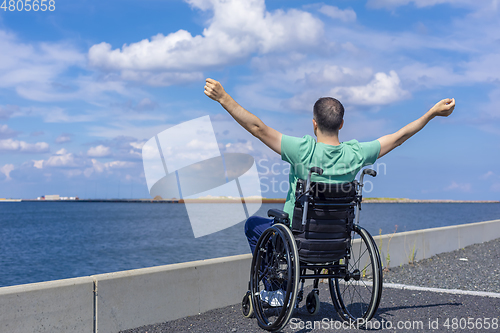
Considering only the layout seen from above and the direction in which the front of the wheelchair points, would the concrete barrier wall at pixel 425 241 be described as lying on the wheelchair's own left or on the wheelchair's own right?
on the wheelchair's own right

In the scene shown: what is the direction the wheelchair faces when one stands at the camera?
facing away from the viewer and to the left of the viewer
